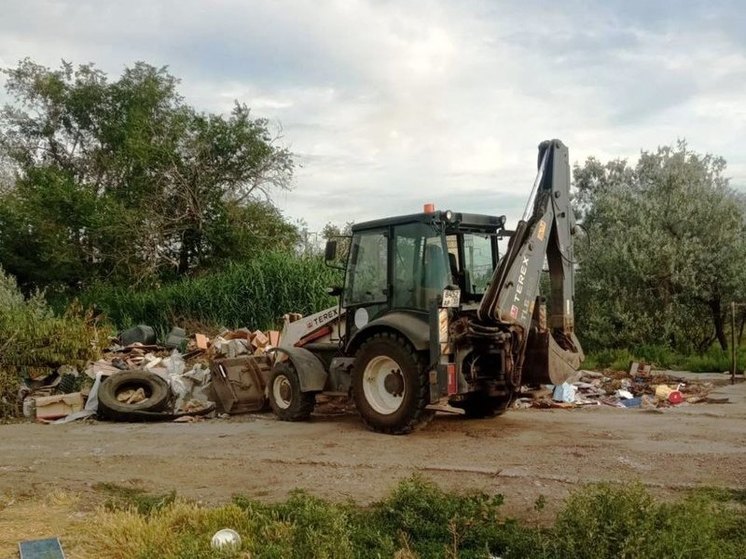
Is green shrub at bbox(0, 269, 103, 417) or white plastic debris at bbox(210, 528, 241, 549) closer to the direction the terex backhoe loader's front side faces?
the green shrub

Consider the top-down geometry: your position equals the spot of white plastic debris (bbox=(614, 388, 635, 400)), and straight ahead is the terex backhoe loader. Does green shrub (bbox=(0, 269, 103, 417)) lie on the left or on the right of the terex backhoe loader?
right

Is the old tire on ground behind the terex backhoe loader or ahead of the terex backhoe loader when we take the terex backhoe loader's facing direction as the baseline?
ahead

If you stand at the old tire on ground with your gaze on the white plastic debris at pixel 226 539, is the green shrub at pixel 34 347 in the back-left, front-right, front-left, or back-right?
back-right

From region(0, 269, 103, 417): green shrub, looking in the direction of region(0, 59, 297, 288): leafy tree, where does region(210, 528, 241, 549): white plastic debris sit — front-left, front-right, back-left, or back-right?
back-right

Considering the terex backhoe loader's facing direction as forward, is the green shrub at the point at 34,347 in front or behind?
in front

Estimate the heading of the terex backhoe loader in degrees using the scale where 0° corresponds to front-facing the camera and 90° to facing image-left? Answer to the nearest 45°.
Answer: approximately 135°

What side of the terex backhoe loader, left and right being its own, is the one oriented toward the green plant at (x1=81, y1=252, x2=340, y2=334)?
front

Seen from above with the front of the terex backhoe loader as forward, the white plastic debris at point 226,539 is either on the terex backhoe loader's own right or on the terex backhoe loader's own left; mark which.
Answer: on the terex backhoe loader's own left

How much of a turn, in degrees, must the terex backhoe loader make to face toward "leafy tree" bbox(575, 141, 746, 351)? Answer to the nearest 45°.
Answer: approximately 90° to its right
